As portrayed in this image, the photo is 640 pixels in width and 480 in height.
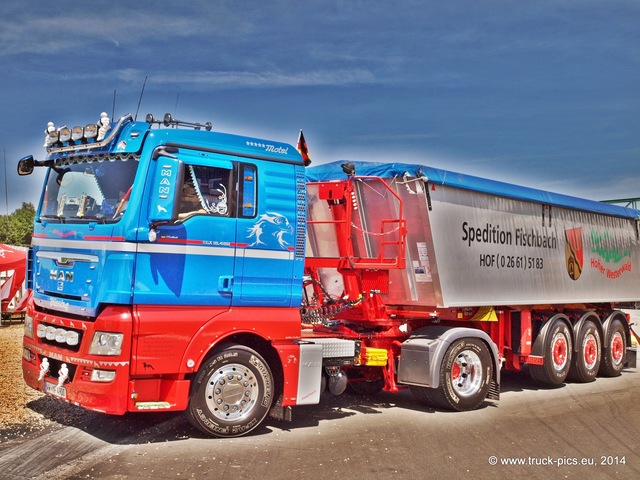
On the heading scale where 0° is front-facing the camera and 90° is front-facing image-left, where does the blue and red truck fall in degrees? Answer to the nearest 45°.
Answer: approximately 45°
